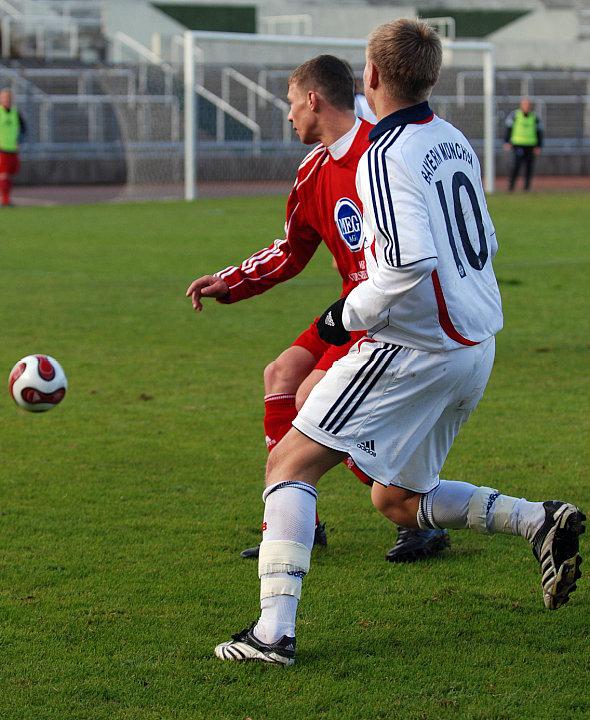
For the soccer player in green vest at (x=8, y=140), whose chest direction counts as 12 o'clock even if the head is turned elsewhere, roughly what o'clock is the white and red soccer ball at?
The white and red soccer ball is roughly at 12 o'clock from the soccer player in green vest.

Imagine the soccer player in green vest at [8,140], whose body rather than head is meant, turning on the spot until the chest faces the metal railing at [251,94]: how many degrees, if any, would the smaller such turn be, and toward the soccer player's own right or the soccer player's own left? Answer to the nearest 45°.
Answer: approximately 135° to the soccer player's own left

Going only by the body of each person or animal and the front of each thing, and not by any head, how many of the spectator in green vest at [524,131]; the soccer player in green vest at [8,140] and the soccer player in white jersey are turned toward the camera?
2

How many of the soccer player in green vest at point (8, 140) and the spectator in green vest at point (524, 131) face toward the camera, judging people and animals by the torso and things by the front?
2

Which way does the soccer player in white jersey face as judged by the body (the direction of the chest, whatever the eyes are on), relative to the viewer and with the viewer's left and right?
facing away from the viewer and to the left of the viewer

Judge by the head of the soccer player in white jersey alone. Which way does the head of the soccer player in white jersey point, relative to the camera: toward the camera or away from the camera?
away from the camera

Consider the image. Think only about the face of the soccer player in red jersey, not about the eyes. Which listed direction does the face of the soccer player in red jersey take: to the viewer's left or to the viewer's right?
to the viewer's left

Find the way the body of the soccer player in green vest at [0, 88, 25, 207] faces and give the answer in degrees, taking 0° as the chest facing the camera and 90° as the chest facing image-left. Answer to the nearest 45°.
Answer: approximately 0°

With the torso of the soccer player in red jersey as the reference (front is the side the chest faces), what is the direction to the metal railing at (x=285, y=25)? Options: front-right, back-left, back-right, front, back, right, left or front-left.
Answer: back-right

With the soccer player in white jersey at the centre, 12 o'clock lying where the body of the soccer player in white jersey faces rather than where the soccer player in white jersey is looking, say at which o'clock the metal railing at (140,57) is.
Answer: The metal railing is roughly at 1 o'clock from the soccer player in white jersey.

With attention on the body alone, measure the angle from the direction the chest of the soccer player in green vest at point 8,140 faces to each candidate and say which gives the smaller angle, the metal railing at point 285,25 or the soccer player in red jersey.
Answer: the soccer player in red jersey
